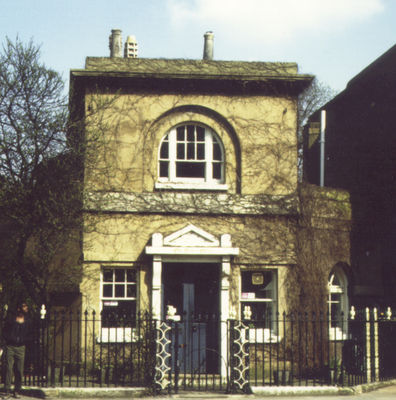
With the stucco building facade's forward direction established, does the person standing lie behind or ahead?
ahead

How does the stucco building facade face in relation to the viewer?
toward the camera
